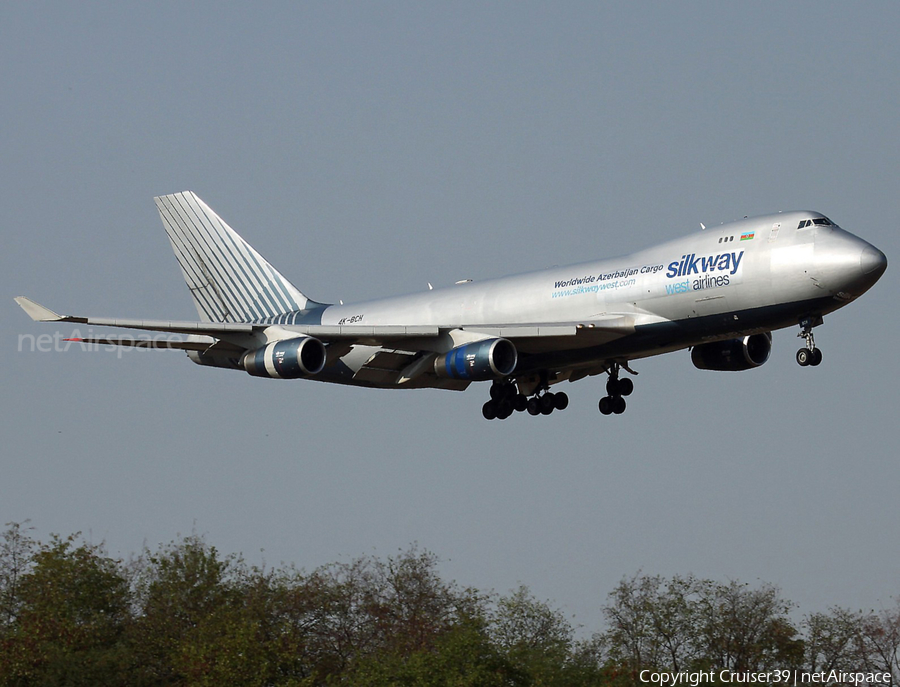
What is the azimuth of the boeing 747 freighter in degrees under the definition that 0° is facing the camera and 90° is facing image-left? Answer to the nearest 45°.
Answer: approximately 315°
